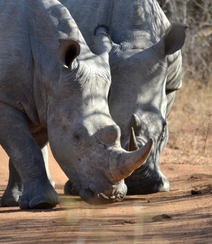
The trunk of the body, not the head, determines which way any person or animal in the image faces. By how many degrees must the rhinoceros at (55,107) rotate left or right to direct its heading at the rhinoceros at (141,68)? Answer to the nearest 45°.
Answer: approximately 90° to its left

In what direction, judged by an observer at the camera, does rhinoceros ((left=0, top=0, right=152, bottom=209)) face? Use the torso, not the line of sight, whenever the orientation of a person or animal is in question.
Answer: facing the viewer and to the right of the viewer

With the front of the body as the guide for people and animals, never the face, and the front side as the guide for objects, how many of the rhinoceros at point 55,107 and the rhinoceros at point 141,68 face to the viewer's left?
0

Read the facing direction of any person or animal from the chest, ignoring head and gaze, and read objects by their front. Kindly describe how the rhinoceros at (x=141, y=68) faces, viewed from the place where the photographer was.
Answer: facing the viewer

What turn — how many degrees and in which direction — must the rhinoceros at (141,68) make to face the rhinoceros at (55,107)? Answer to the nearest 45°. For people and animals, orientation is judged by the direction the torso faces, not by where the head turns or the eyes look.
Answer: approximately 45° to its right
